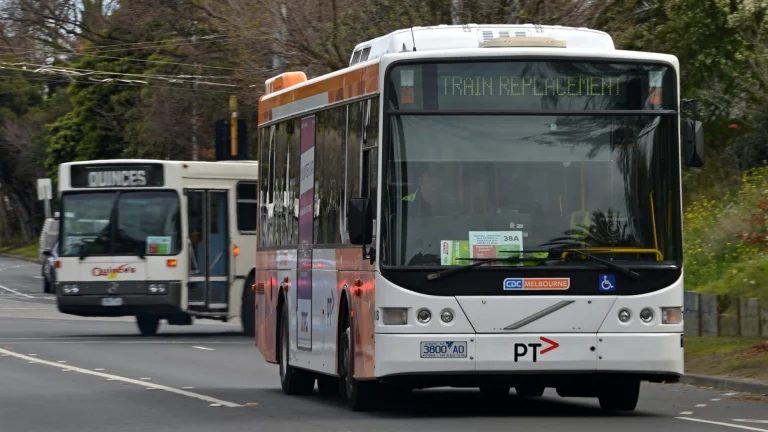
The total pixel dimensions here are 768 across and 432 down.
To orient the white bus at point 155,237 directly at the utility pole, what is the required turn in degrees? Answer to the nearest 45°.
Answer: approximately 135° to its right

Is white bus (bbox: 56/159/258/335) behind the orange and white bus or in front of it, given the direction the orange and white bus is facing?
behind

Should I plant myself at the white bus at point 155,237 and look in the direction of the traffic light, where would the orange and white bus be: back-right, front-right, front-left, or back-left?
back-right

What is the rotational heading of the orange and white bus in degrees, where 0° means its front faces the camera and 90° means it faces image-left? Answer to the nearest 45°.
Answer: approximately 0°

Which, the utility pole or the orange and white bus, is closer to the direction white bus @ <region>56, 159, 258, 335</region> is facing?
the orange and white bus

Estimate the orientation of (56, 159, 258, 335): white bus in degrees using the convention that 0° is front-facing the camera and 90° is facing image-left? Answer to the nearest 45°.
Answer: approximately 45°

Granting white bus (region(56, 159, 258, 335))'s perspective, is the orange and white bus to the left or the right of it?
on its left
